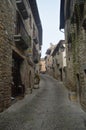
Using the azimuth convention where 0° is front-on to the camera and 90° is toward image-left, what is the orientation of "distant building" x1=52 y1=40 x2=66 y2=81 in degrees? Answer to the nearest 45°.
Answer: approximately 45°
